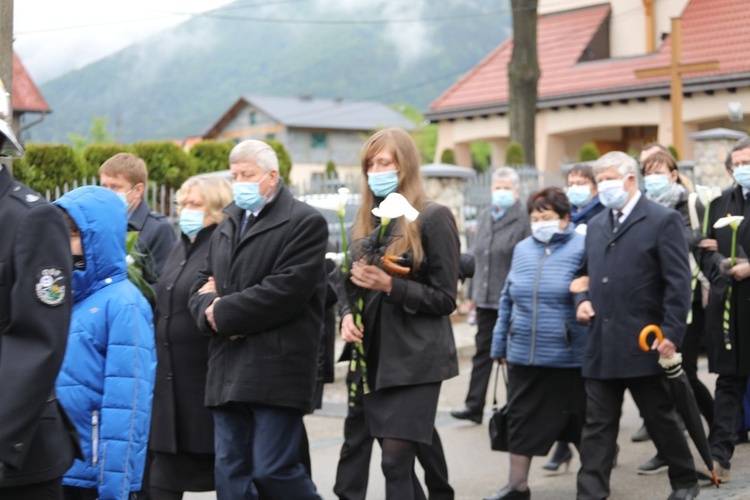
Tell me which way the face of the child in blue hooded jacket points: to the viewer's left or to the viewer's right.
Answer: to the viewer's left

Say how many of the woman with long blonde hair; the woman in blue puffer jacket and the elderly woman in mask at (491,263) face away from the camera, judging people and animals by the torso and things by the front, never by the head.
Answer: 0

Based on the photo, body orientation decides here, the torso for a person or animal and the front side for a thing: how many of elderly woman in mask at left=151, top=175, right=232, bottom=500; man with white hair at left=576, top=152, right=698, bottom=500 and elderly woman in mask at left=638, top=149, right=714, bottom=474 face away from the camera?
0

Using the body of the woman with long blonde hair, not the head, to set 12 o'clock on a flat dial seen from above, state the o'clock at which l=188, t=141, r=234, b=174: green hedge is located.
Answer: The green hedge is roughly at 4 o'clock from the woman with long blonde hair.

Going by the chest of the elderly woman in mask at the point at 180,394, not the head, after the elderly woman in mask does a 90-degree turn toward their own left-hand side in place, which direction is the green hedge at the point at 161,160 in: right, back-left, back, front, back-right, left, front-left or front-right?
back-left

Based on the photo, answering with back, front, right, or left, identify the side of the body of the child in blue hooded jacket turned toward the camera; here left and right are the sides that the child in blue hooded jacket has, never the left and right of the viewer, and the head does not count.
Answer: left

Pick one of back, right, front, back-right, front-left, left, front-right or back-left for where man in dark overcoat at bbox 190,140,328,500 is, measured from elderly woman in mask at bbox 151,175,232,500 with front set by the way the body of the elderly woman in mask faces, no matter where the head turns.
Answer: left

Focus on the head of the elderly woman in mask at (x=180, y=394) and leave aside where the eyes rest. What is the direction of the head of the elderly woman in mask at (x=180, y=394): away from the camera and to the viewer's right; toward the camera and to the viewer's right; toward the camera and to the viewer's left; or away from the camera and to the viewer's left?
toward the camera and to the viewer's left

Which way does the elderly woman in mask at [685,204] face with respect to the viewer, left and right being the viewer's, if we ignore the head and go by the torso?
facing the viewer and to the left of the viewer

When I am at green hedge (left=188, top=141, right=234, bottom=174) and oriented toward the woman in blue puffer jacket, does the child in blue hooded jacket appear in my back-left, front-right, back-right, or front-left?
front-right

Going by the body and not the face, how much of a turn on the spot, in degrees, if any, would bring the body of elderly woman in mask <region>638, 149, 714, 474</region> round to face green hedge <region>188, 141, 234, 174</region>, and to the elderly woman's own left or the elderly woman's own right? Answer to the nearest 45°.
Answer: approximately 90° to the elderly woman's own right

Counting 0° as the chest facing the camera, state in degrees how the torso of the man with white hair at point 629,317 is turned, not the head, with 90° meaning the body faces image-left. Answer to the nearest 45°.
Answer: approximately 45°
